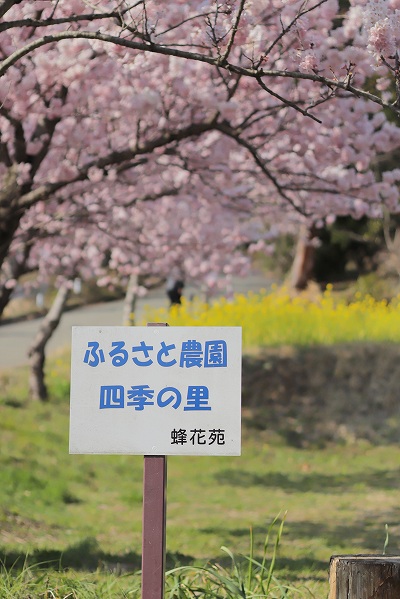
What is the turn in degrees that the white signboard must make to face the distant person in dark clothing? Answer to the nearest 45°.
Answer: approximately 180°

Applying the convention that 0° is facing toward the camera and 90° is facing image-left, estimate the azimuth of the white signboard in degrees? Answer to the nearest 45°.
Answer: approximately 0°

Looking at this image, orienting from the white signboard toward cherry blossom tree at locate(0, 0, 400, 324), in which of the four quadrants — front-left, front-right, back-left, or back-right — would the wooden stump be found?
back-right

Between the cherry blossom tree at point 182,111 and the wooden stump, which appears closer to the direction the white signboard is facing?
the wooden stump

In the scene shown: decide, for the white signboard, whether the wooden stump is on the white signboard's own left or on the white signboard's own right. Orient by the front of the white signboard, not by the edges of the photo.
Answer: on the white signboard's own left

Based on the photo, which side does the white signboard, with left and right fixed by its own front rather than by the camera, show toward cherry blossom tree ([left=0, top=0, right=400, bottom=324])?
back

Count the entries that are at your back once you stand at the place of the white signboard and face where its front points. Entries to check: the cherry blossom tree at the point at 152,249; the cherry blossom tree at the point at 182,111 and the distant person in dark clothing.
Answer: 3

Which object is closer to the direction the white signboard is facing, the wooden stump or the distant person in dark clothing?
the wooden stump

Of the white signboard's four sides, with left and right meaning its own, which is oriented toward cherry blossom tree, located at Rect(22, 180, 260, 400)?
back
